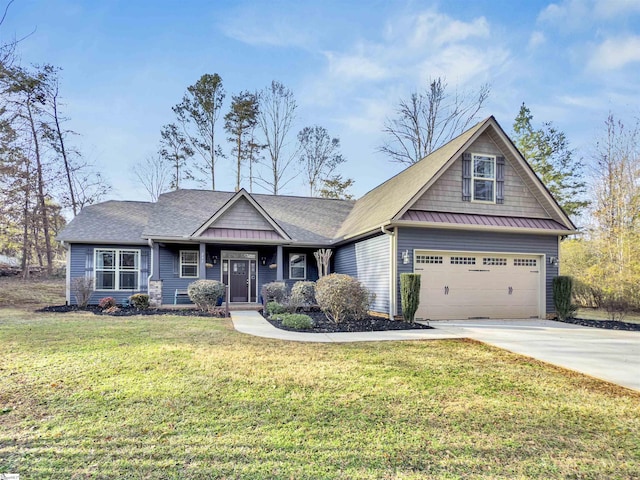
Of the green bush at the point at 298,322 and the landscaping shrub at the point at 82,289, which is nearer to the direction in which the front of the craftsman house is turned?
the green bush

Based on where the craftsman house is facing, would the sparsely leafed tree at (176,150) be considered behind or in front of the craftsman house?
behind

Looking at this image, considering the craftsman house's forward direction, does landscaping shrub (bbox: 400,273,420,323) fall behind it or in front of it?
in front

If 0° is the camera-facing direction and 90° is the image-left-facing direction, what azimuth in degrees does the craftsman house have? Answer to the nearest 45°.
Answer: approximately 0°

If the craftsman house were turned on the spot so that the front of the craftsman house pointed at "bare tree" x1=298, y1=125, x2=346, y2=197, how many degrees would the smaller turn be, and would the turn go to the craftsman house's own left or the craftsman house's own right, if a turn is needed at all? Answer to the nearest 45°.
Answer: approximately 180°
